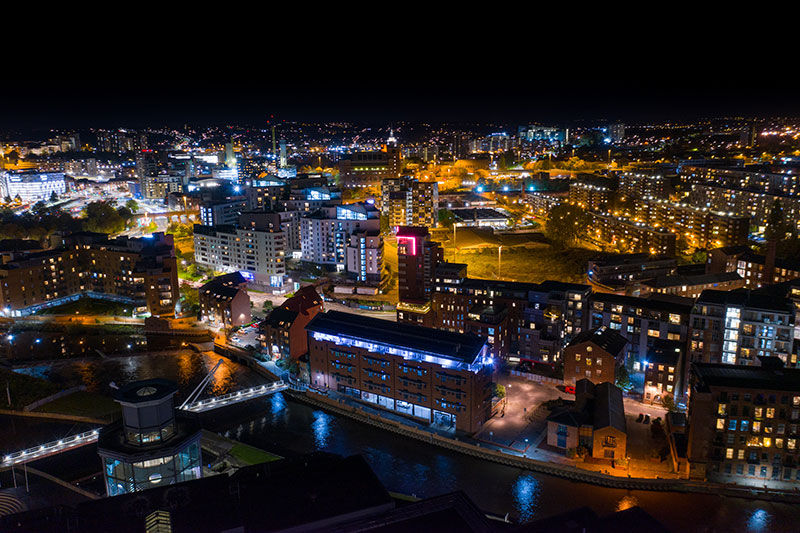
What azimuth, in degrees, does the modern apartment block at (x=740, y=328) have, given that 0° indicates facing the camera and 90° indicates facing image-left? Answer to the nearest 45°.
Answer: approximately 0°

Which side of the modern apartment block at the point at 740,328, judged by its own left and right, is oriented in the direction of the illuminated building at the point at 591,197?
back

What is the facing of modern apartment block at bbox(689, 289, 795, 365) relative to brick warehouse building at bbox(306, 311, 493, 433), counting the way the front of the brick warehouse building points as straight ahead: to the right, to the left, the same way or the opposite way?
the same way

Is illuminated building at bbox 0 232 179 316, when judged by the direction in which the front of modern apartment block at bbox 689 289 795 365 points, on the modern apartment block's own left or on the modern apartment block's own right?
on the modern apartment block's own right

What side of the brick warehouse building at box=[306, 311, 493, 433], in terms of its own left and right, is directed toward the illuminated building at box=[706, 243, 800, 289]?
back

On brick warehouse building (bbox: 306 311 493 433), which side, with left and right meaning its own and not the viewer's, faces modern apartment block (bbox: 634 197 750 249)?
back

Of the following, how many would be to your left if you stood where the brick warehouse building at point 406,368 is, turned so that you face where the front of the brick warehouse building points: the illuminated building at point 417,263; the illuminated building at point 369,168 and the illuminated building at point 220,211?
0

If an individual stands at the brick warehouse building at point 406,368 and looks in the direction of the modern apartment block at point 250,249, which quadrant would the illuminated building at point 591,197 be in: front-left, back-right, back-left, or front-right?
front-right

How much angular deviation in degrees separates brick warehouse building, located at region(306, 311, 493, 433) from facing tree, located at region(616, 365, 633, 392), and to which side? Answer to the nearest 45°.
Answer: approximately 135° to its left

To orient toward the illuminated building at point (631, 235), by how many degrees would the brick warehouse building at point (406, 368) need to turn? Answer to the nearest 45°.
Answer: approximately 180°

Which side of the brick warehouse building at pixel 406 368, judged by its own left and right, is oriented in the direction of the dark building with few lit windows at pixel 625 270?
back

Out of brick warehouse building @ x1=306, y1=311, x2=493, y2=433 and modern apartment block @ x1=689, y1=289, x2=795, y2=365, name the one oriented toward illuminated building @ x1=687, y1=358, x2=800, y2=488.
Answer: the modern apartment block

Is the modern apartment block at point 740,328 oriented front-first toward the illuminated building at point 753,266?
no

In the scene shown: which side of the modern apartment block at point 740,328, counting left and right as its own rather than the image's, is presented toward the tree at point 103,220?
right

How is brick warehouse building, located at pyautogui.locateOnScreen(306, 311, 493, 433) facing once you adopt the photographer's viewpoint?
facing the viewer and to the left of the viewer

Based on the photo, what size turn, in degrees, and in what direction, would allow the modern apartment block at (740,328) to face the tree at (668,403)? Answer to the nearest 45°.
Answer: approximately 45° to its right

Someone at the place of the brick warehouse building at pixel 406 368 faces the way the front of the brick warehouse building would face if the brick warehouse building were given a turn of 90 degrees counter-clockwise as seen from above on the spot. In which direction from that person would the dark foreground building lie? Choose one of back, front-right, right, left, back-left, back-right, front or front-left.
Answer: front-right

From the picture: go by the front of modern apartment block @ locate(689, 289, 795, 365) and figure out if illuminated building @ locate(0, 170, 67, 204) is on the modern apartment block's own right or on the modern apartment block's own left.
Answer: on the modern apartment block's own right

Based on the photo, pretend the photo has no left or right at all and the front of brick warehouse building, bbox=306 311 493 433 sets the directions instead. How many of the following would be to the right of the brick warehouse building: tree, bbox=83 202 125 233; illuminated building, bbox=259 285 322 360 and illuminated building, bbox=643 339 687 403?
2

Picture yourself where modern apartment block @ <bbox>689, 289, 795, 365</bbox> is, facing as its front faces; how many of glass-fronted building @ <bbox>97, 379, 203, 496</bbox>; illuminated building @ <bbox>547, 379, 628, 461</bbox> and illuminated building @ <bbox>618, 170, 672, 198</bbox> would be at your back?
1

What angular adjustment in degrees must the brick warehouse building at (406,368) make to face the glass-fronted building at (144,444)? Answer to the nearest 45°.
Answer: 0° — it already faces it
